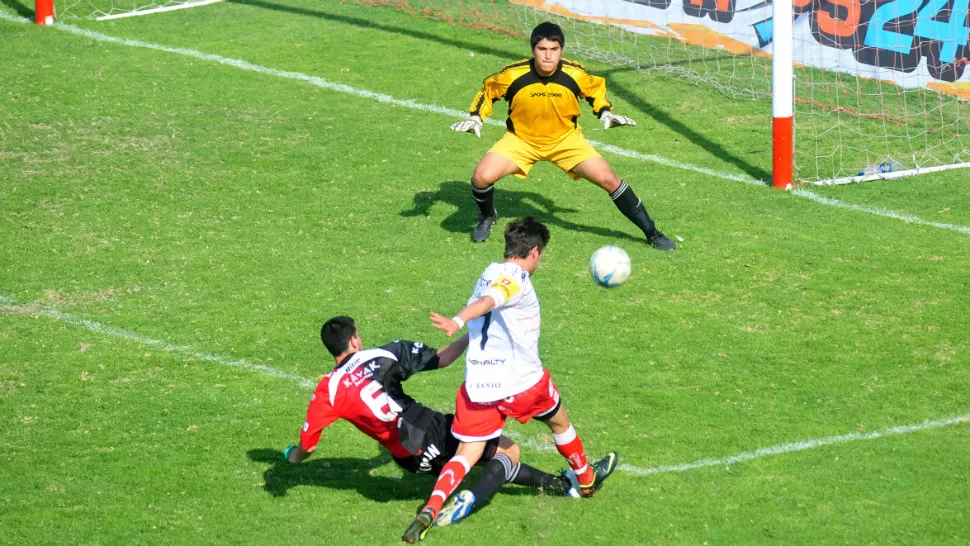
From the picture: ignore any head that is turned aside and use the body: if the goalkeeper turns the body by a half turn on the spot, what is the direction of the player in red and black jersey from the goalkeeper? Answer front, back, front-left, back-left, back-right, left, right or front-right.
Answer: back

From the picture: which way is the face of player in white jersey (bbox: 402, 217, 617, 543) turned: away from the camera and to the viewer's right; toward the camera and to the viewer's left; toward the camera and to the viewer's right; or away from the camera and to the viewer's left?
away from the camera and to the viewer's right

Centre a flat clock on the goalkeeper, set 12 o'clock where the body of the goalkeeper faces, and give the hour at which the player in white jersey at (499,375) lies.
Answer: The player in white jersey is roughly at 12 o'clock from the goalkeeper.

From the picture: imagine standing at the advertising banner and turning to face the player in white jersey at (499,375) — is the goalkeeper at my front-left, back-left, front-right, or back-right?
front-right

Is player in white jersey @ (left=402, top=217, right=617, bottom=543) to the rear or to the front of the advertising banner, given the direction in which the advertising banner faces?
to the front

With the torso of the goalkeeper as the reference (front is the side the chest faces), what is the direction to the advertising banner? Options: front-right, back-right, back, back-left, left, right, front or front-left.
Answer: back-left

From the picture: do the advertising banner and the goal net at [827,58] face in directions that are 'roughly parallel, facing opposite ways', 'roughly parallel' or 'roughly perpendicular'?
roughly parallel

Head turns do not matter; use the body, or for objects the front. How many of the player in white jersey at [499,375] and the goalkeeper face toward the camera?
1

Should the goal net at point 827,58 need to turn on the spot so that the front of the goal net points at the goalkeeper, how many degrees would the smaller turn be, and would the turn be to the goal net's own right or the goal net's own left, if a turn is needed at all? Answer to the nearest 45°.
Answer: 0° — it already faces them

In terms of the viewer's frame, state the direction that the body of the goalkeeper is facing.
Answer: toward the camera

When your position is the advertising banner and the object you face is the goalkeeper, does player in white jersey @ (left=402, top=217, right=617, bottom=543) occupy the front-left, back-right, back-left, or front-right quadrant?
front-left

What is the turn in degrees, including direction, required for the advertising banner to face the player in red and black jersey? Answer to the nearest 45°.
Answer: approximately 45° to its left

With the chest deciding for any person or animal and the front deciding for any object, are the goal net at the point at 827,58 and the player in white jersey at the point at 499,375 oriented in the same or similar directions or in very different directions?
very different directions

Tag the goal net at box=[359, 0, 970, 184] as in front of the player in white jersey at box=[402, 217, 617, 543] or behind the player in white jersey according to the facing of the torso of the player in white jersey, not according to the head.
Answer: in front

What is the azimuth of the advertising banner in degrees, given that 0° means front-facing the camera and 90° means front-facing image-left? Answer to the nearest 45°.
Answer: approximately 45°
